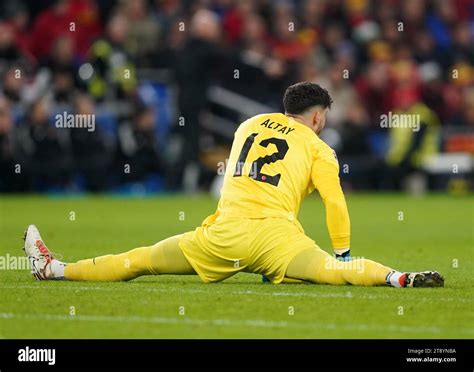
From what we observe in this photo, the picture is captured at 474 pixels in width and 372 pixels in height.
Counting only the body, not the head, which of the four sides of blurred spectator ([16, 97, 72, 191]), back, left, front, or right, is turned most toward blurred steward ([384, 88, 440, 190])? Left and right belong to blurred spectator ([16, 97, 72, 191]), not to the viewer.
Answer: left

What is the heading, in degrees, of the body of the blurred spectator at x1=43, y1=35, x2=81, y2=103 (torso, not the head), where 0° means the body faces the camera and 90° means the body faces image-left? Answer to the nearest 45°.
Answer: approximately 0°

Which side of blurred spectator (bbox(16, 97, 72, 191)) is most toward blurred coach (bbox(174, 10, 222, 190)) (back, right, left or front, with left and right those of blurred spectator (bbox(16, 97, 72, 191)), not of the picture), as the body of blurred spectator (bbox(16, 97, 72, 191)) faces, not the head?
left

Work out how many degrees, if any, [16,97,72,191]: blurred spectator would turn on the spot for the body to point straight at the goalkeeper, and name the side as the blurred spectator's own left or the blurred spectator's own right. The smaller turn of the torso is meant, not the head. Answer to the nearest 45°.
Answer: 0° — they already face them

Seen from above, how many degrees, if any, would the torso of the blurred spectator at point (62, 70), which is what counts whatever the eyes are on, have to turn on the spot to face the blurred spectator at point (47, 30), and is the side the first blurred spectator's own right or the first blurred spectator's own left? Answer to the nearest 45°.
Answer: approximately 180°

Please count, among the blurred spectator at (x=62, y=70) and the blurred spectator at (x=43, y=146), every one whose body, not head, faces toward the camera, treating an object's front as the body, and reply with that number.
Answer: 2
